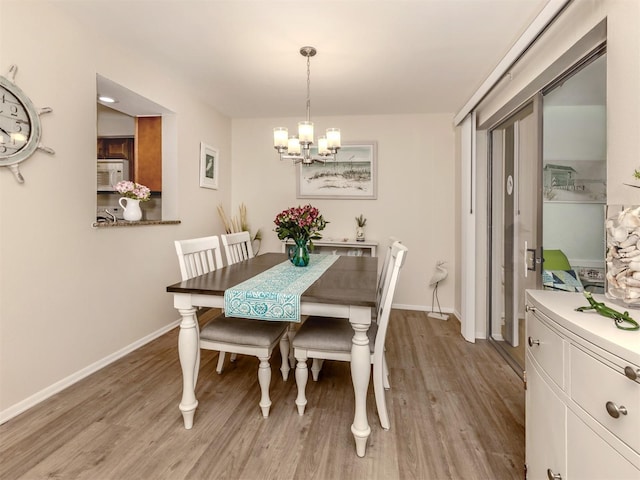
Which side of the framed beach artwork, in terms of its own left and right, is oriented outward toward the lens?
front

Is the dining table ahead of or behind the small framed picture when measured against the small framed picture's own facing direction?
ahead

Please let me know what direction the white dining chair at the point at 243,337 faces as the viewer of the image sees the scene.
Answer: facing the viewer and to the right of the viewer

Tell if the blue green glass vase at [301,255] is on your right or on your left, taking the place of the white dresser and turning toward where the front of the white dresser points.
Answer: on your right

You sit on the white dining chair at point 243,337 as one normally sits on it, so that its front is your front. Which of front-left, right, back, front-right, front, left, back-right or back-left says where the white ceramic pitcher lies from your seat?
back

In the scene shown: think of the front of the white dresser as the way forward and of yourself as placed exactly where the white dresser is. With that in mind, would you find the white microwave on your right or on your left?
on your right

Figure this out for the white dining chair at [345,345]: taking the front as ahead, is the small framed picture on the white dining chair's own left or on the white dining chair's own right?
on the white dining chair's own right

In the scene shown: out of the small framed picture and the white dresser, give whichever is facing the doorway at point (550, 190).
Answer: the small framed picture

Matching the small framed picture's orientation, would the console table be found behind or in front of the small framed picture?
in front

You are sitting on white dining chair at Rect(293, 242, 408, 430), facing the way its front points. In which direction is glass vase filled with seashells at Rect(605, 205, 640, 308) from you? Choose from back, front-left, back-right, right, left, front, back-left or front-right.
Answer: back-left

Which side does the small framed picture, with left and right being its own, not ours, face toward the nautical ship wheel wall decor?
right

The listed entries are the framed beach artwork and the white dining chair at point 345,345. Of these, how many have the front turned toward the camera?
1

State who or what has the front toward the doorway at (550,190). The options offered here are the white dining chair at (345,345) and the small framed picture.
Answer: the small framed picture

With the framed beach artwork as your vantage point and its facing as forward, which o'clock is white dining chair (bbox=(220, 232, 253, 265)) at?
The white dining chair is roughly at 1 o'clock from the framed beach artwork.

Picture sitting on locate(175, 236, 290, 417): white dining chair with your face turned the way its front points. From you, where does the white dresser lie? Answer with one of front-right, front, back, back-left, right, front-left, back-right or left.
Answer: front

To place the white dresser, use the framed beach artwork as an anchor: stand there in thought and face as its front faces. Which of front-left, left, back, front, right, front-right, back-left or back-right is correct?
front

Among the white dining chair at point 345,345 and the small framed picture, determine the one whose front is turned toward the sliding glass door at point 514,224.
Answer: the small framed picture

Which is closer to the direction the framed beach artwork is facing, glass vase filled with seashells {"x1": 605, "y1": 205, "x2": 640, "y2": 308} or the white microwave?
the glass vase filled with seashells

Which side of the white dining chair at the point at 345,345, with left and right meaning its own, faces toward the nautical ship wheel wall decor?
front

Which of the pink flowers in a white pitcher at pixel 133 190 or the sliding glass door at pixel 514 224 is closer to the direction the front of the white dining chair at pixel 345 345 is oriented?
the pink flowers in a white pitcher

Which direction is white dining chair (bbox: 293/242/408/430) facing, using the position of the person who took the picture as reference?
facing to the left of the viewer
